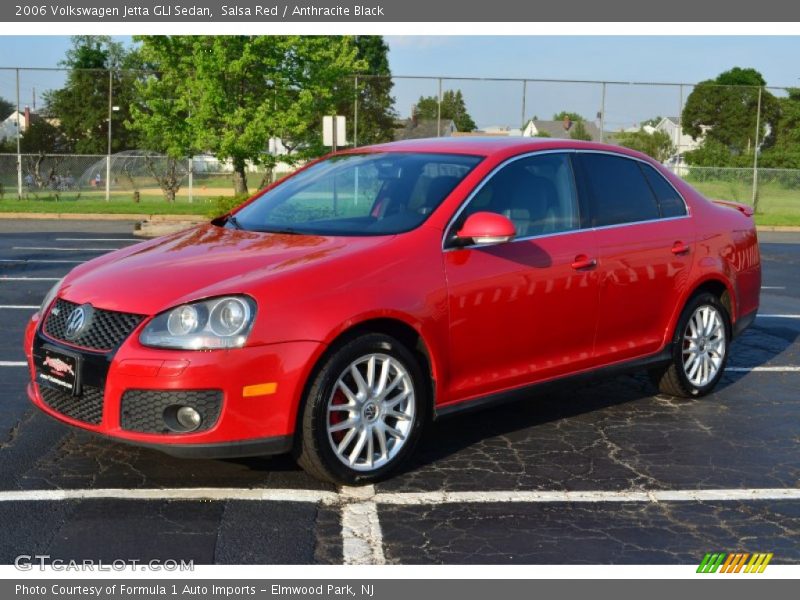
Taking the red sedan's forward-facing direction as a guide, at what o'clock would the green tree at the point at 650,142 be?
The green tree is roughly at 5 o'clock from the red sedan.

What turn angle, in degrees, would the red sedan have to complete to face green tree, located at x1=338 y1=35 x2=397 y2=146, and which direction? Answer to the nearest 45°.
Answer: approximately 135° to its right

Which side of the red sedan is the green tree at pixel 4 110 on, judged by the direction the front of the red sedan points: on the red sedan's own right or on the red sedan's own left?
on the red sedan's own right

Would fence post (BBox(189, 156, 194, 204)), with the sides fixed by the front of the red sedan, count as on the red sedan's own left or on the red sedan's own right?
on the red sedan's own right

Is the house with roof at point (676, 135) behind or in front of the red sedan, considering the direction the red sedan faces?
behind

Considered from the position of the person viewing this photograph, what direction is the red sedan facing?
facing the viewer and to the left of the viewer

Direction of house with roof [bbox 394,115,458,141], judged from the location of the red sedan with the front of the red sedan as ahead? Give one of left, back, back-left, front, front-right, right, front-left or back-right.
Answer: back-right

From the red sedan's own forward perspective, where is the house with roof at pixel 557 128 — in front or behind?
behind

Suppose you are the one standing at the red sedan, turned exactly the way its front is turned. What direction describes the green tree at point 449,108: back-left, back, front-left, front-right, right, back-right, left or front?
back-right

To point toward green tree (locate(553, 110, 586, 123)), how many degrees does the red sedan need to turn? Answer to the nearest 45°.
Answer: approximately 135° to its right

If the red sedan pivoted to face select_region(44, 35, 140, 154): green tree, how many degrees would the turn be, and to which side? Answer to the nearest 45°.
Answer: approximately 135° to its right

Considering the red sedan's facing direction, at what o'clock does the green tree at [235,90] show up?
The green tree is roughly at 4 o'clock from the red sedan.
